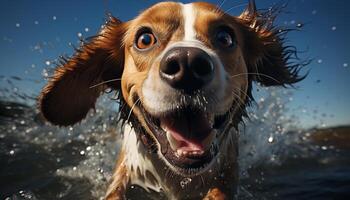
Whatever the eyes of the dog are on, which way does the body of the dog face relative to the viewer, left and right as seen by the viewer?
facing the viewer
